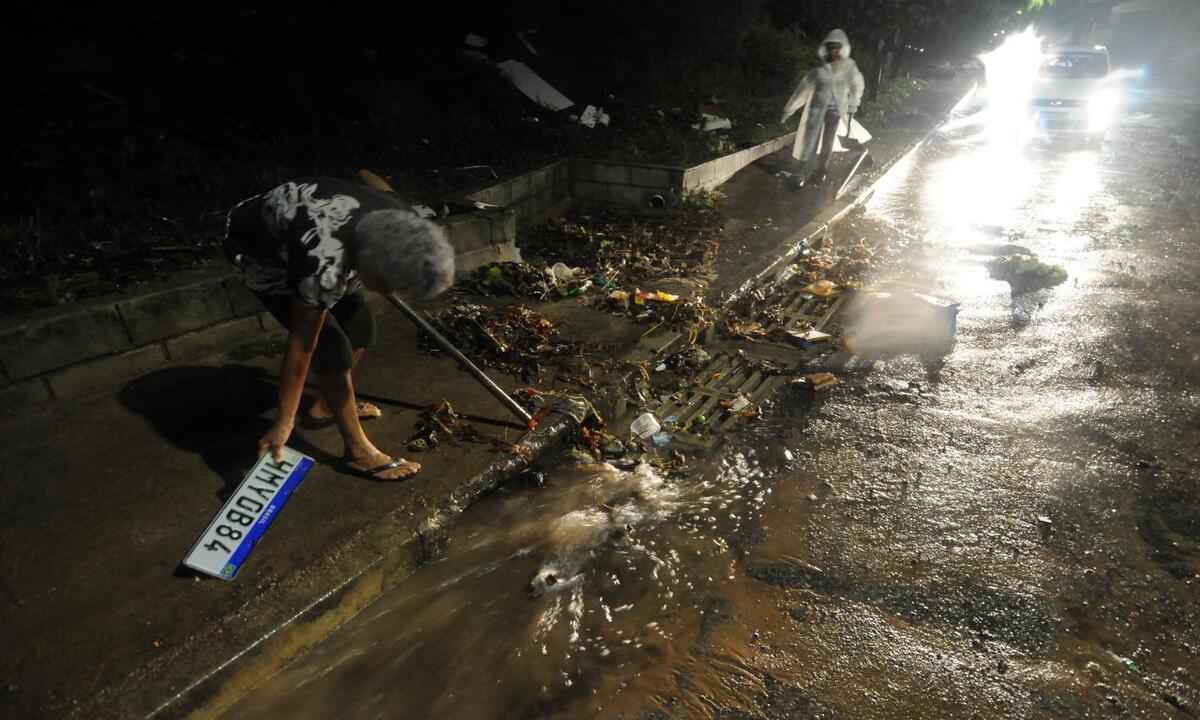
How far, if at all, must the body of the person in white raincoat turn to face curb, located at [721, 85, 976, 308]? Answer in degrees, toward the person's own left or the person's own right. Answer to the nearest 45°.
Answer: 0° — they already face it

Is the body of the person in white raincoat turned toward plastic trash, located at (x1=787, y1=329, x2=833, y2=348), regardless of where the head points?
yes

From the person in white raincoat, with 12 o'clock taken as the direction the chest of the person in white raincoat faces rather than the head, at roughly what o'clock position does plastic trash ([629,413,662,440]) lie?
The plastic trash is roughly at 12 o'clock from the person in white raincoat.

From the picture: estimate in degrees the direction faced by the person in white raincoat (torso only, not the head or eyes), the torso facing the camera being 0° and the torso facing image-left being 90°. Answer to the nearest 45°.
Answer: approximately 0°

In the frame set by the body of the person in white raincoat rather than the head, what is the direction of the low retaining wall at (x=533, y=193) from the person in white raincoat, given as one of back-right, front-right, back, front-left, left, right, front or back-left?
front-right

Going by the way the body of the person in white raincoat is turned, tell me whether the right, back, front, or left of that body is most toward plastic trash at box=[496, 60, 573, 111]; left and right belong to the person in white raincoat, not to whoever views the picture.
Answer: right

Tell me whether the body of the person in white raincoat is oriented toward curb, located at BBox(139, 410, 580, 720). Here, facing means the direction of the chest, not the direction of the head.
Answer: yes

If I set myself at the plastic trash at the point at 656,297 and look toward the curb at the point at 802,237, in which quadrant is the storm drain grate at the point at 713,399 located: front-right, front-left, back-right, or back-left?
back-right

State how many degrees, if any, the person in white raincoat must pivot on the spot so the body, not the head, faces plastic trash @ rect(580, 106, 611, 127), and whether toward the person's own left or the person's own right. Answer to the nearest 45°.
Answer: approximately 90° to the person's own right
